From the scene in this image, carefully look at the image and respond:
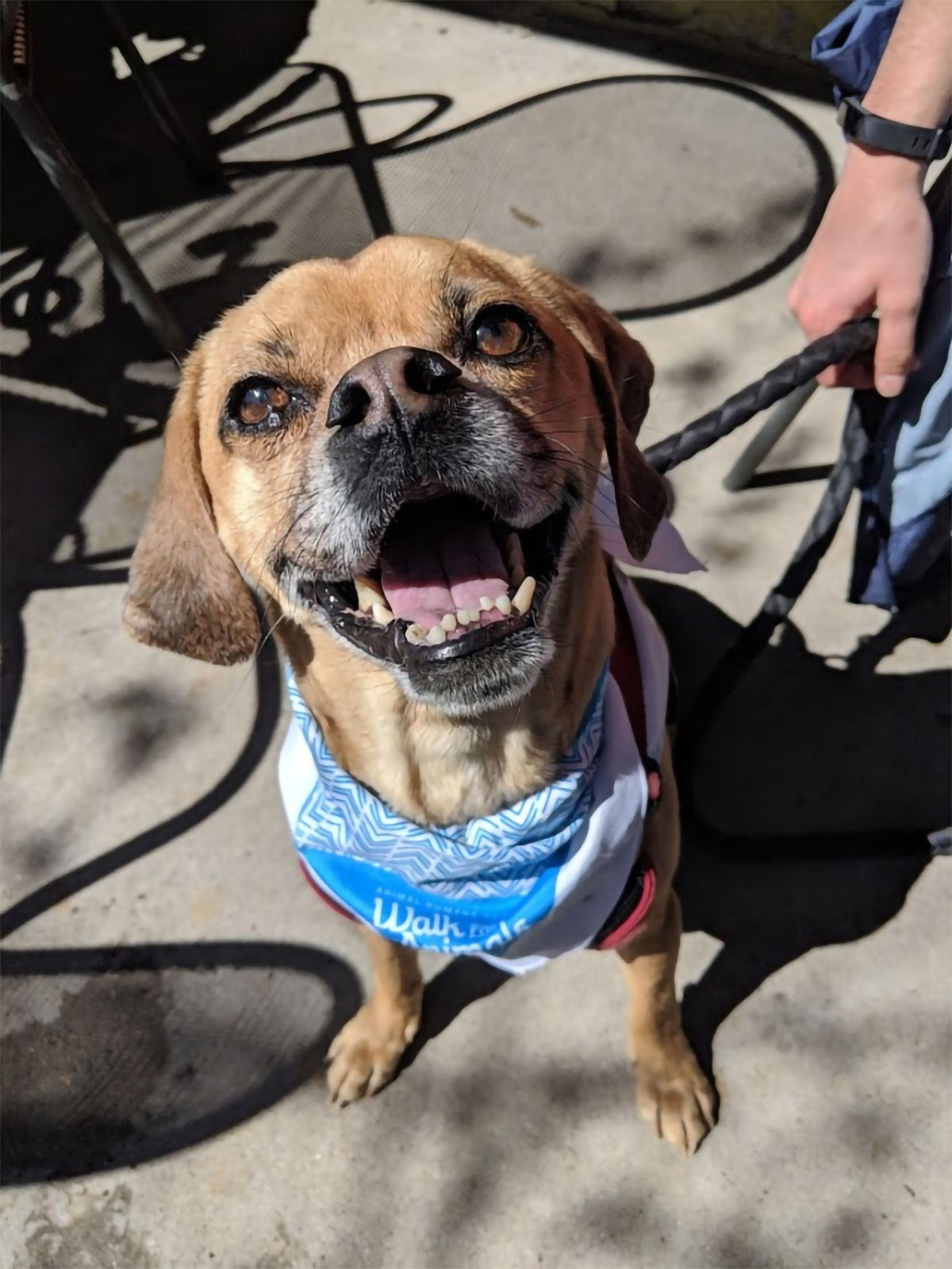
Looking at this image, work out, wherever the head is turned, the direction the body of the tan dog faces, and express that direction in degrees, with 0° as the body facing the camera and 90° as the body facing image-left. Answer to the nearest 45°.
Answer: approximately 0°

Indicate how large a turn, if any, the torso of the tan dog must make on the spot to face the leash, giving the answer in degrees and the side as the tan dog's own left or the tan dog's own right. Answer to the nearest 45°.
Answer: approximately 135° to the tan dog's own left
